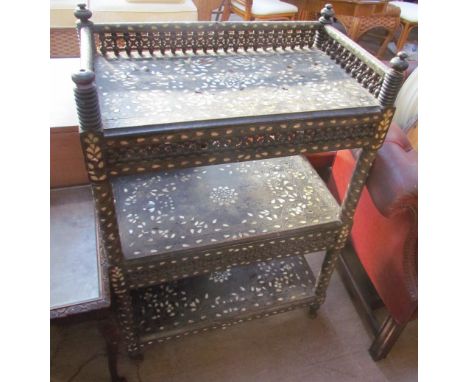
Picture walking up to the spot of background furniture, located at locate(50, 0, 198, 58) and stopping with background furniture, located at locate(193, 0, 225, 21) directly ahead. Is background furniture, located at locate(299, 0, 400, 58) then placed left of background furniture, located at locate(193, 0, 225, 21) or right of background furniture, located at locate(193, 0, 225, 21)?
right

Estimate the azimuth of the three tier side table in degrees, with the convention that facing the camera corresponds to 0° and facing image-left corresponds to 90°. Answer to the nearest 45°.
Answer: approximately 0°

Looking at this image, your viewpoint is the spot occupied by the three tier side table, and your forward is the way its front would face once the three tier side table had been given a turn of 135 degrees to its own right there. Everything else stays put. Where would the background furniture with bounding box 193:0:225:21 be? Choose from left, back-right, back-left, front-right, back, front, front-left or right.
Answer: front-right

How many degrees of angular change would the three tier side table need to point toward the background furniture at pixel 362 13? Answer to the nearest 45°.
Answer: approximately 180°

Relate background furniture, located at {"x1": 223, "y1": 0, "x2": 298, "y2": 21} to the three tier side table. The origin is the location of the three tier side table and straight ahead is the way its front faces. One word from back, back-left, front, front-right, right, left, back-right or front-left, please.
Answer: back

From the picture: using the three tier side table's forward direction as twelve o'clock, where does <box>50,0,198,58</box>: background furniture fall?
The background furniture is roughly at 5 o'clock from the three tier side table.
